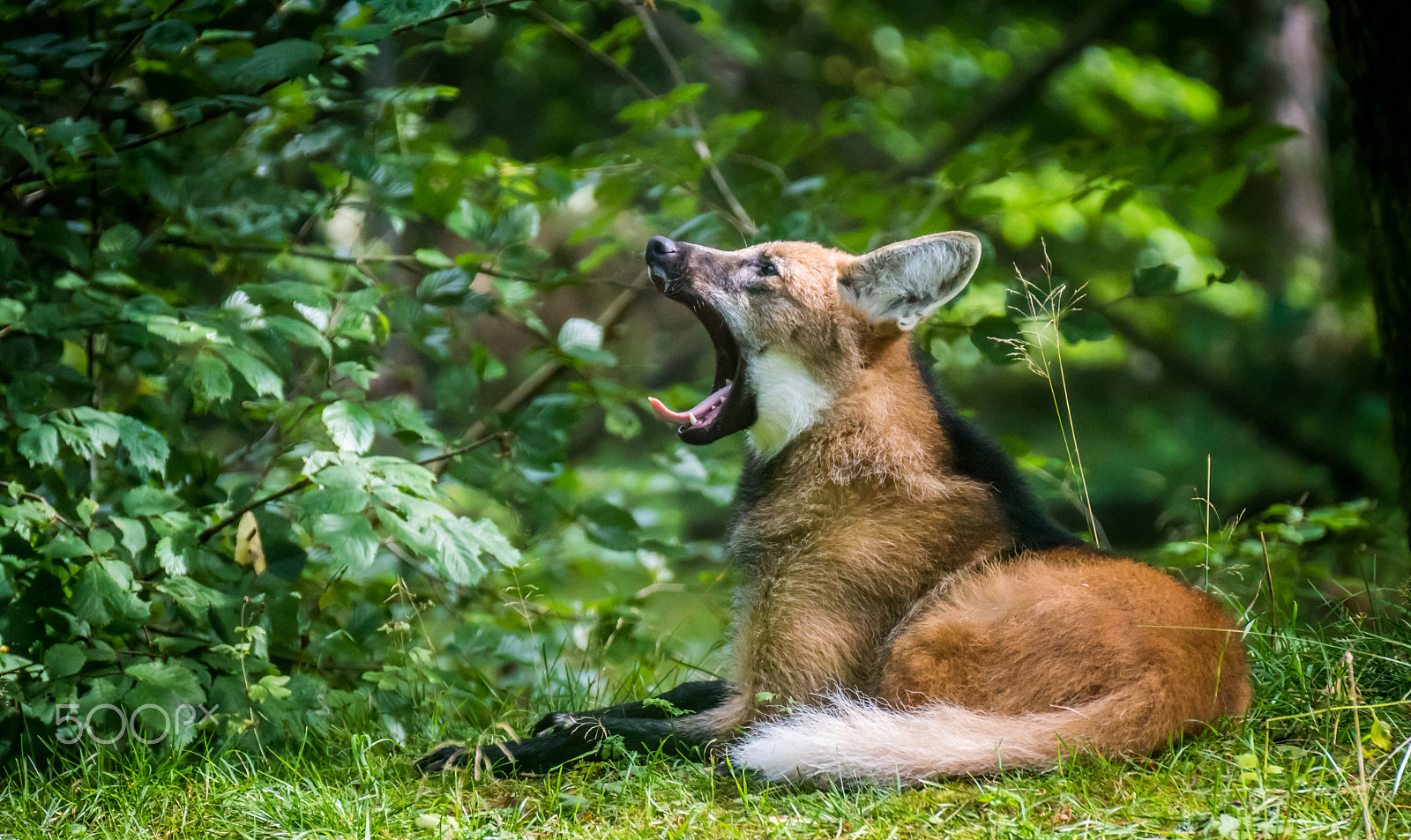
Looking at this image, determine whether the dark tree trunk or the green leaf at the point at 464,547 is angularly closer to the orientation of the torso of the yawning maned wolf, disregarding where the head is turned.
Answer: the green leaf

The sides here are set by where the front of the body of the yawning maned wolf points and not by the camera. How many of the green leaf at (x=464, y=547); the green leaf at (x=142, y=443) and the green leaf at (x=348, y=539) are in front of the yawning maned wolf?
3

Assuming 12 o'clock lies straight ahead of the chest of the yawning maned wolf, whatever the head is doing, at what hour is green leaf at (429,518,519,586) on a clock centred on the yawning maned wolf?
The green leaf is roughly at 12 o'clock from the yawning maned wolf.

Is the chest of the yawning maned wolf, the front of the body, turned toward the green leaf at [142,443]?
yes

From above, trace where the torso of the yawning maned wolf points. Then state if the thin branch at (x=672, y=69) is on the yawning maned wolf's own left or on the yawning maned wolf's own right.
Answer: on the yawning maned wolf's own right

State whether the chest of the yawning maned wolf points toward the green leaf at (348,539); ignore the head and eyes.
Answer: yes

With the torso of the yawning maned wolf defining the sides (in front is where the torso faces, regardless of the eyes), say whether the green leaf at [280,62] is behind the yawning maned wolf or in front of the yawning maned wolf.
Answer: in front

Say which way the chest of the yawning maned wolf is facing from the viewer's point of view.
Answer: to the viewer's left

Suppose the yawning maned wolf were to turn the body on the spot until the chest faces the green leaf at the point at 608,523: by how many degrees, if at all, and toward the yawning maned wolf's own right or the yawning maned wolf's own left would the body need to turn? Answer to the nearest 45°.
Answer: approximately 45° to the yawning maned wolf's own right

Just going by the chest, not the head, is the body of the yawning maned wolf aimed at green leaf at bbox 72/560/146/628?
yes

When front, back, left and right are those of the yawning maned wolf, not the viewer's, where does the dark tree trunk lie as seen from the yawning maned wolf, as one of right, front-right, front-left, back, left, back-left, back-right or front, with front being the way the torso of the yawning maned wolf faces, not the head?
back-right

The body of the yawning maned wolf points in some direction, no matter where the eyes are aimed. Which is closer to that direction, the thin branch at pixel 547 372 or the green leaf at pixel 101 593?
the green leaf

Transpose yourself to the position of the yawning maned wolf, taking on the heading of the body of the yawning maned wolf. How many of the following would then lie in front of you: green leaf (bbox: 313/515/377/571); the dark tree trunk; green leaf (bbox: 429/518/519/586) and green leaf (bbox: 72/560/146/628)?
3

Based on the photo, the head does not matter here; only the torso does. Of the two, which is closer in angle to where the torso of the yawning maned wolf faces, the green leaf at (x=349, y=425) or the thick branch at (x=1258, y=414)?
the green leaf

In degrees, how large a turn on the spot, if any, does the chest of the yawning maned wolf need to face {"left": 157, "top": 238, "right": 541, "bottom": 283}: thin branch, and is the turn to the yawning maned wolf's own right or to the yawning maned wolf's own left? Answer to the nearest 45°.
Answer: approximately 45° to the yawning maned wolf's own right

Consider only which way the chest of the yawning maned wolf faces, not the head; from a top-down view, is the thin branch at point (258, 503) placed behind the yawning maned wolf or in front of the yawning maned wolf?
in front
